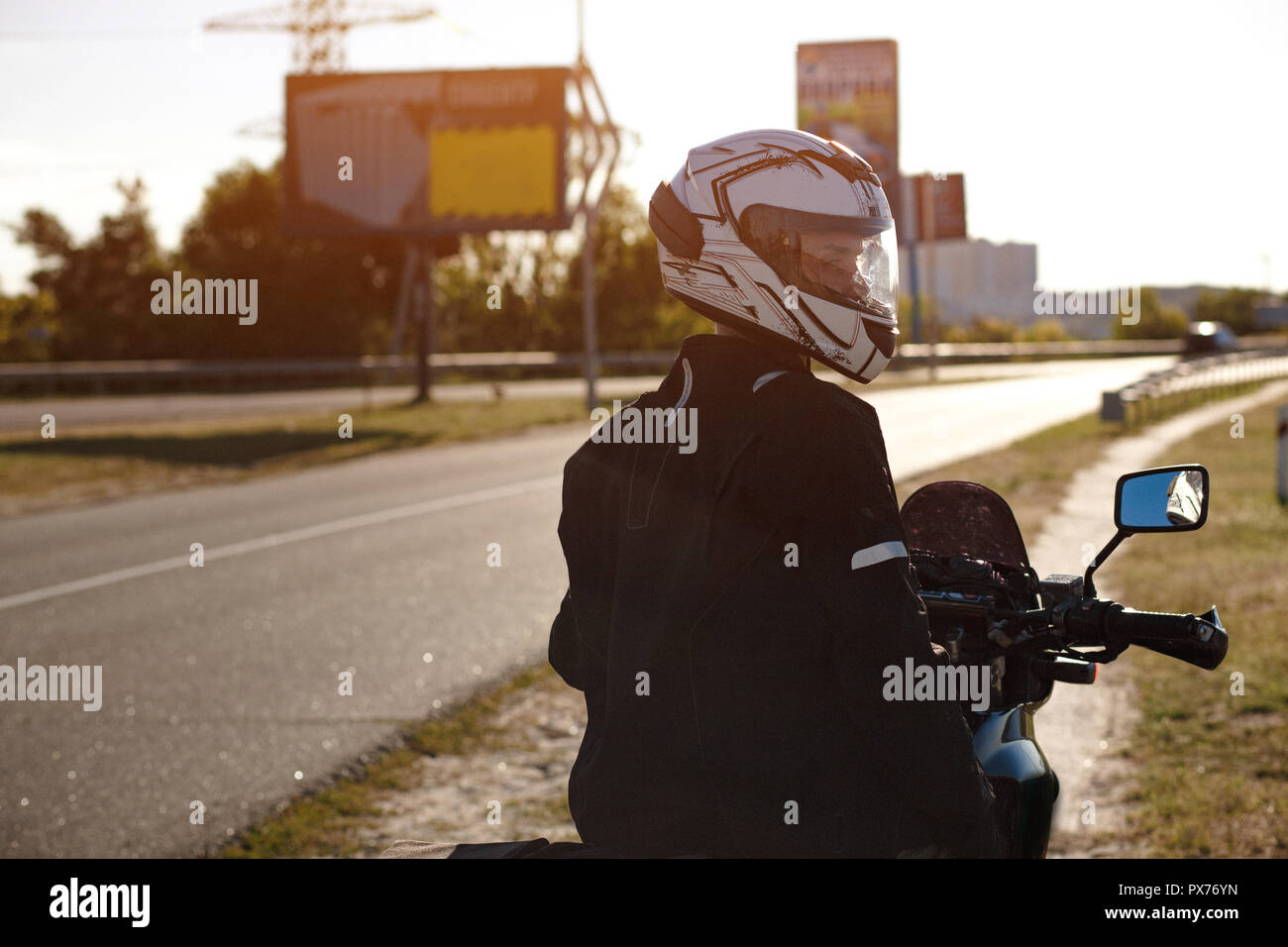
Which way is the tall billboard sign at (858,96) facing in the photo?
toward the camera

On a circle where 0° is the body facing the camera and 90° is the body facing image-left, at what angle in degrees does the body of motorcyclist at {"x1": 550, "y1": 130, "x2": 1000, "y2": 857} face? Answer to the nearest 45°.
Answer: approximately 225°

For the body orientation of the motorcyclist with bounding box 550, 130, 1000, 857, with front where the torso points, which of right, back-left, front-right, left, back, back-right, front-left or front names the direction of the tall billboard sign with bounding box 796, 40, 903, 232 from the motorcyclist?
front-left

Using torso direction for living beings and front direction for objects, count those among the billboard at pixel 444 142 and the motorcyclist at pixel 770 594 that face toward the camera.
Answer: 1

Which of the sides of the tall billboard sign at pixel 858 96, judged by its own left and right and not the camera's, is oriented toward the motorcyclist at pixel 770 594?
front

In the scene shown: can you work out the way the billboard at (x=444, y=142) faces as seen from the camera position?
facing the viewer

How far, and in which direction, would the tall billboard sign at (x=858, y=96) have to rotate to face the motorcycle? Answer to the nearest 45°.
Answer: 0° — it already faces it

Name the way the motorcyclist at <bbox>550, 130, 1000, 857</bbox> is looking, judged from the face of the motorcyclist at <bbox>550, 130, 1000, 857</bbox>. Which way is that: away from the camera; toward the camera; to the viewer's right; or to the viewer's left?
to the viewer's right

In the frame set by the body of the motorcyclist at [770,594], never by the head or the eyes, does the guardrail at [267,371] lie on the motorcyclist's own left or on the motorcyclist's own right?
on the motorcyclist's own left

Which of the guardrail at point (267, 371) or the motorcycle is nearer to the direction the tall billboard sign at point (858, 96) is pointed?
the motorcycle
